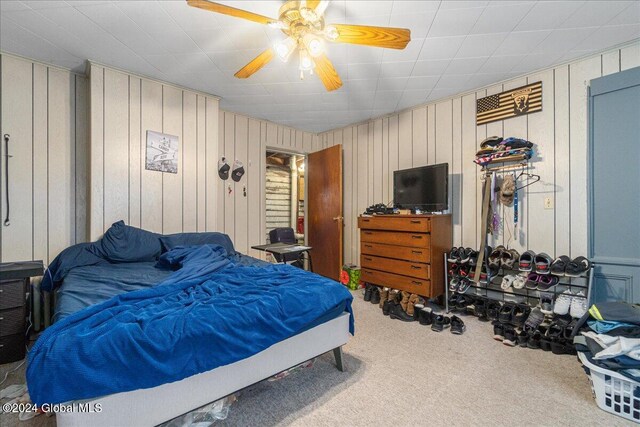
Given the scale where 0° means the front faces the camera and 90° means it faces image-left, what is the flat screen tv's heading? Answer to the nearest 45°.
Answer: approximately 45°

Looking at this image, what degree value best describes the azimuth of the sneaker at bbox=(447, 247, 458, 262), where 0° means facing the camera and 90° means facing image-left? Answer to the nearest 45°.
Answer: approximately 45°

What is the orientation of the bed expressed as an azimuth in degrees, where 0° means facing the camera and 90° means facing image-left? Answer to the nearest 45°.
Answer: approximately 315°

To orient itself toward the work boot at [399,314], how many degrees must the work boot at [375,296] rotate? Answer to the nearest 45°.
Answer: approximately 45° to its left

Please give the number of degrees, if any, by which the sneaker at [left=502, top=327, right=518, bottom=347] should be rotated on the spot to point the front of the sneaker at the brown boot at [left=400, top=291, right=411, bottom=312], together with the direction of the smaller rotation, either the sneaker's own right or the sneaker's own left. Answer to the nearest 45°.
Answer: approximately 45° to the sneaker's own right

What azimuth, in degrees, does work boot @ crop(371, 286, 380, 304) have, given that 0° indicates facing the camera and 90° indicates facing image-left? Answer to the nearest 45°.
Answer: approximately 0°
